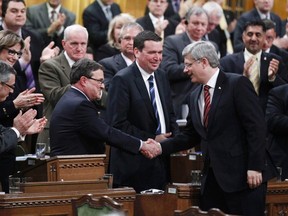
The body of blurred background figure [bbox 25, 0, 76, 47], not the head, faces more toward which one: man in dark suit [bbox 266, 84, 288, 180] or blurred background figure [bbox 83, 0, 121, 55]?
the man in dark suit

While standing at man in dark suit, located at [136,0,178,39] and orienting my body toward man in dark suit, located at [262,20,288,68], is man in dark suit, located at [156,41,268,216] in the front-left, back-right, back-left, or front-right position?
front-right

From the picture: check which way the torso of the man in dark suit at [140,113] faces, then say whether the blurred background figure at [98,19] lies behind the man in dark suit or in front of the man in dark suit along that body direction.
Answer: behind

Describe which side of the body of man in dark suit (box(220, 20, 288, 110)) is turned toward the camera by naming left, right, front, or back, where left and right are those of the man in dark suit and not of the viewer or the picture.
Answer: front

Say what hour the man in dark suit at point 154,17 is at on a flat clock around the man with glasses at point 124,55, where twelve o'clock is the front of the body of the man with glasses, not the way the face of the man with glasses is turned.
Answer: The man in dark suit is roughly at 8 o'clock from the man with glasses.

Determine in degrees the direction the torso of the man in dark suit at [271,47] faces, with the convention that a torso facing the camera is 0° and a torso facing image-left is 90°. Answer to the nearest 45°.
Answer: approximately 45°

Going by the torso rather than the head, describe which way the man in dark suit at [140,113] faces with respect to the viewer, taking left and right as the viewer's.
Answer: facing the viewer and to the right of the viewer

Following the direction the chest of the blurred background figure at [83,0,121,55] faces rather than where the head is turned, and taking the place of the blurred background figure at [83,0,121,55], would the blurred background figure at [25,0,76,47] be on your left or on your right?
on your right
